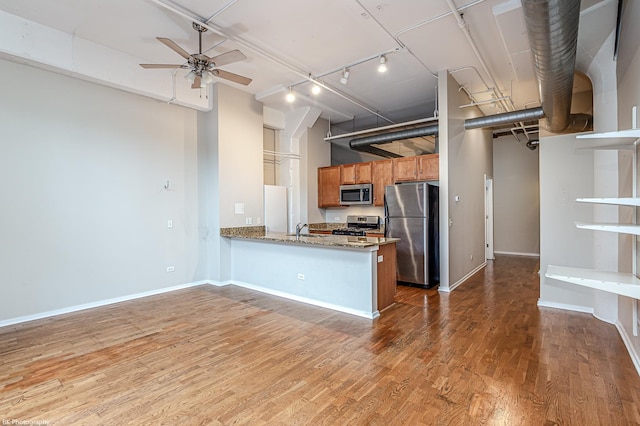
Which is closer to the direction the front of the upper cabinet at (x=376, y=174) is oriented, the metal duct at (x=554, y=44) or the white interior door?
the metal duct

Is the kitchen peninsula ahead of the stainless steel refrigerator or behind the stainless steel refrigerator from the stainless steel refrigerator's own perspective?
ahead

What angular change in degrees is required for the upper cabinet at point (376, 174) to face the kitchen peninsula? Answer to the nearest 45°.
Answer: approximately 45° to its left

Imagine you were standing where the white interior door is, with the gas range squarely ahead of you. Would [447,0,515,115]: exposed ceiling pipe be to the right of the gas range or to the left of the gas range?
left

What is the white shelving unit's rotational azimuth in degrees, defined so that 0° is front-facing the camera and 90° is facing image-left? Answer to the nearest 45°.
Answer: approximately 90°

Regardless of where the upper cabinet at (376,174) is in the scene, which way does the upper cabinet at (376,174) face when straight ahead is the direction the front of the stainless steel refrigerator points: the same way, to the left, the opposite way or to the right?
the same way

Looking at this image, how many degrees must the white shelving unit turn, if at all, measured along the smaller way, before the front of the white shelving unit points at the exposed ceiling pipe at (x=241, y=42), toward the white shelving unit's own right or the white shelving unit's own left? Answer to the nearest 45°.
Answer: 0° — it already faces it

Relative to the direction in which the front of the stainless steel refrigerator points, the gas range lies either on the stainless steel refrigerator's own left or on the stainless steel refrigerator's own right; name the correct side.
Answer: on the stainless steel refrigerator's own right

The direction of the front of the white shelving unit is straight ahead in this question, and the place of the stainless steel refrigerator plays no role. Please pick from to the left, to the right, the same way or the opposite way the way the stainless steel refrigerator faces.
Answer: to the left

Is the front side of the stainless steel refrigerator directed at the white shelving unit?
no

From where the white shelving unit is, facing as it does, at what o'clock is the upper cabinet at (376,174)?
The upper cabinet is roughly at 1 o'clock from the white shelving unit.

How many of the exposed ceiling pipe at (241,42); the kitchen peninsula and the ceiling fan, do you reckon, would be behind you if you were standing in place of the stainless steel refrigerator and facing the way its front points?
0

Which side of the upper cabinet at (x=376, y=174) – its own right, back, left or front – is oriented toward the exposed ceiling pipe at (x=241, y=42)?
front

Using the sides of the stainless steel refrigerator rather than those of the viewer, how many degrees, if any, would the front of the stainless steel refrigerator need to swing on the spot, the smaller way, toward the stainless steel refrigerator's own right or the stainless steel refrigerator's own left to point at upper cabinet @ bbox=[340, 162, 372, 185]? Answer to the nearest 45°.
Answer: approximately 90° to the stainless steel refrigerator's own right

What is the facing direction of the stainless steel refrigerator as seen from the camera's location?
facing the viewer and to the left of the viewer

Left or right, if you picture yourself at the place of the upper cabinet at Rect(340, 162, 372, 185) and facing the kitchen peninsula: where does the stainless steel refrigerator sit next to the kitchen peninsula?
left

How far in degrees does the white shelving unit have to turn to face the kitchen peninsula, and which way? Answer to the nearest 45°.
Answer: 0° — it already faces it

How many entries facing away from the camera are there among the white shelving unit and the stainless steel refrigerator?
0
